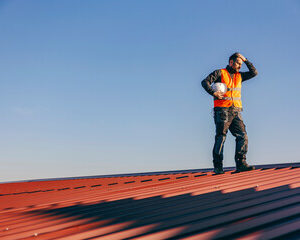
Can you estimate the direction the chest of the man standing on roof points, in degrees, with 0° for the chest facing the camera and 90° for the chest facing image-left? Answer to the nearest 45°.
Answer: approximately 315°
